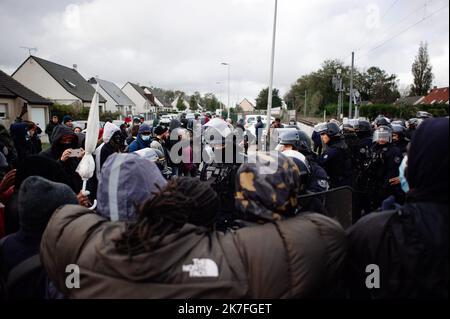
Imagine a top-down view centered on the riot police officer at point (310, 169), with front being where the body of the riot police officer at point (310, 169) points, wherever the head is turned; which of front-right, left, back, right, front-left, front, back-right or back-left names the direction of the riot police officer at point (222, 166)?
front

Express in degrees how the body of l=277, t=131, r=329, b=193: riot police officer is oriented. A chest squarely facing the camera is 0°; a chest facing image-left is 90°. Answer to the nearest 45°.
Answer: approximately 90°

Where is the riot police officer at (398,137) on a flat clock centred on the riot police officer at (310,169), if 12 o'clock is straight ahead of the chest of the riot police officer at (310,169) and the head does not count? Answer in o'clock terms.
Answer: the riot police officer at (398,137) is roughly at 4 o'clock from the riot police officer at (310,169).

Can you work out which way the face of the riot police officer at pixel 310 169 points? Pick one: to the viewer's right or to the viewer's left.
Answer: to the viewer's left

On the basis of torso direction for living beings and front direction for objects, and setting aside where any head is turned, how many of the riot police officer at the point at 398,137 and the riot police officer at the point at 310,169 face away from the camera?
0

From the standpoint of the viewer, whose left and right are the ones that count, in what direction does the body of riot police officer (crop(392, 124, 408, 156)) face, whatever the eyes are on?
facing the viewer and to the left of the viewer

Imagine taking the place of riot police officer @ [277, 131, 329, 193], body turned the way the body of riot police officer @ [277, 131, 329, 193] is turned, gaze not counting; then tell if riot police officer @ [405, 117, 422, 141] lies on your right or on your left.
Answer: on your right

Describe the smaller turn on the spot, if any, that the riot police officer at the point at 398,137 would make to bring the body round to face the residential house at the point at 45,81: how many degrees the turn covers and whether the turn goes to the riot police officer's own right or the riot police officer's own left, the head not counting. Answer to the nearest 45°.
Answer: approximately 90° to the riot police officer's own right

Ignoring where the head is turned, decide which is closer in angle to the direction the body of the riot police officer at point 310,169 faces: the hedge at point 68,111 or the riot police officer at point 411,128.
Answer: the hedge

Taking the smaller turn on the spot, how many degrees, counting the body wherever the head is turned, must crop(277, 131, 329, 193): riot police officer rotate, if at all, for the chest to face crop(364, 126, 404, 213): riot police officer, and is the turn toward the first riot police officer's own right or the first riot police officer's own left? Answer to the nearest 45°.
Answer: approximately 135° to the first riot police officer's own right
